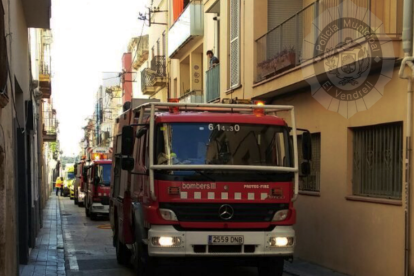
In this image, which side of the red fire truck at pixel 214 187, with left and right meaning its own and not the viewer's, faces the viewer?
front

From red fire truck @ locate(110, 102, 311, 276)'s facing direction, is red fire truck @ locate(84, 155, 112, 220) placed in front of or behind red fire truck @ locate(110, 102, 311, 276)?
behind
